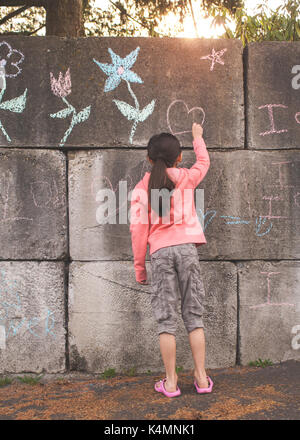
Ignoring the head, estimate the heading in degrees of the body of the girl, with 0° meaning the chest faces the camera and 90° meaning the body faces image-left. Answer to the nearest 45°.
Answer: approximately 180°

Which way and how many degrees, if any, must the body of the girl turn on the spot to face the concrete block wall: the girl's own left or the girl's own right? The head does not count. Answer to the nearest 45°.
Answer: approximately 45° to the girl's own left

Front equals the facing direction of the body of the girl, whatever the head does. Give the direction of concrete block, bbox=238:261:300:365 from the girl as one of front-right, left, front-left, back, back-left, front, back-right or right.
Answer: front-right

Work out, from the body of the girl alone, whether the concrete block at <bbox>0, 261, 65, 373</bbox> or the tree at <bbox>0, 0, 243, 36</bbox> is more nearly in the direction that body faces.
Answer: the tree

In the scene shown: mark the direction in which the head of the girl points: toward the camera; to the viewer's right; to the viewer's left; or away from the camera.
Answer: away from the camera

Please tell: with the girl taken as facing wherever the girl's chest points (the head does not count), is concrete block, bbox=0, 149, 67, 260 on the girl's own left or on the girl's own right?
on the girl's own left

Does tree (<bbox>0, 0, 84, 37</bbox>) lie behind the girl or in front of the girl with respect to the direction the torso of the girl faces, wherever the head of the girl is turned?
in front

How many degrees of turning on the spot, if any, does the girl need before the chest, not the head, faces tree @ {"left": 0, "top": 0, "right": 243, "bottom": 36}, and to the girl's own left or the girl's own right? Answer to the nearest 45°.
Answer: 0° — they already face it
